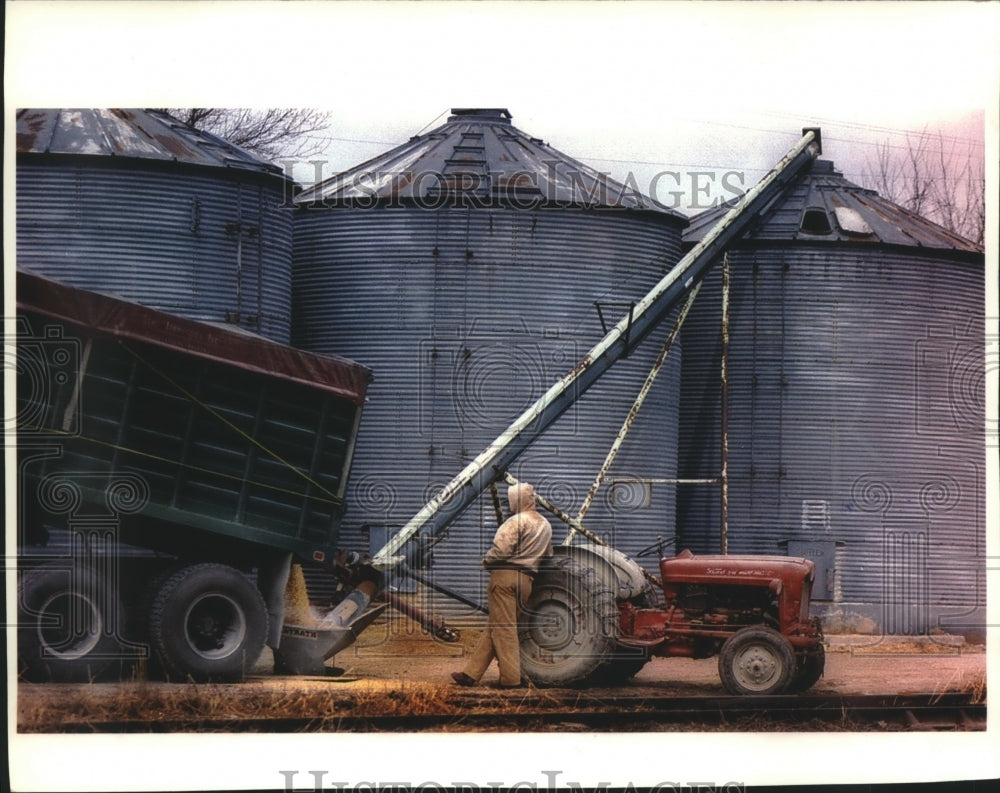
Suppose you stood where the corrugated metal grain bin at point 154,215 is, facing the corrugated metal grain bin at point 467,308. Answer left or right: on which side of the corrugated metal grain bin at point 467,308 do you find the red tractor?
right

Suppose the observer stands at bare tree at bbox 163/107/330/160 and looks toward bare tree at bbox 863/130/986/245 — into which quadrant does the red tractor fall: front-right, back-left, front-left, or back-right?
front-right

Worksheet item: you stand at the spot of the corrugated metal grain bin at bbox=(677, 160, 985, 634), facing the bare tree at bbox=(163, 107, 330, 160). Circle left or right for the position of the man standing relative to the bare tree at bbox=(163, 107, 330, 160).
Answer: left

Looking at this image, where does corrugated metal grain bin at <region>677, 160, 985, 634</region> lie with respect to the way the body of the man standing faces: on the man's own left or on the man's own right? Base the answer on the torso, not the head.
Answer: on the man's own right

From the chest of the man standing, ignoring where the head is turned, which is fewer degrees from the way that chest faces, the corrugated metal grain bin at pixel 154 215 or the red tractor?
the corrugated metal grain bin

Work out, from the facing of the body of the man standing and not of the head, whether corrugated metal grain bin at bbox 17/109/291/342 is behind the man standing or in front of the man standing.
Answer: in front

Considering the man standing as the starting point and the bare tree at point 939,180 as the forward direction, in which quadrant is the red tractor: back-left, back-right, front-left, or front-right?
front-right

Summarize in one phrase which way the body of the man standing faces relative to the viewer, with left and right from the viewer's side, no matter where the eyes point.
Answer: facing away from the viewer and to the left of the viewer

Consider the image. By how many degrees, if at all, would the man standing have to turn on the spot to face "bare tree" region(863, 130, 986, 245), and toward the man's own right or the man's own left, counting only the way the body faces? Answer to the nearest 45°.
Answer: approximately 90° to the man's own right

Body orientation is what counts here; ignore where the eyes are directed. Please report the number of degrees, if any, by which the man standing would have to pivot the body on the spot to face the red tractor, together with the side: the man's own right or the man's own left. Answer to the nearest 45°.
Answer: approximately 135° to the man's own right

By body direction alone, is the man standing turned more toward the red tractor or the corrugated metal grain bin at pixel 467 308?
the corrugated metal grain bin

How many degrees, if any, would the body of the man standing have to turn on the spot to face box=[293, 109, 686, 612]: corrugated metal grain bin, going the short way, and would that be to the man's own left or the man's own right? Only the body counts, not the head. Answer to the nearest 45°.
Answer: approximately 45° to the man's own right

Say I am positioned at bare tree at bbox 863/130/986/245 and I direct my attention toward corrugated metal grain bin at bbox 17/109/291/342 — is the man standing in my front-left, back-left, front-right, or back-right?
front-left
